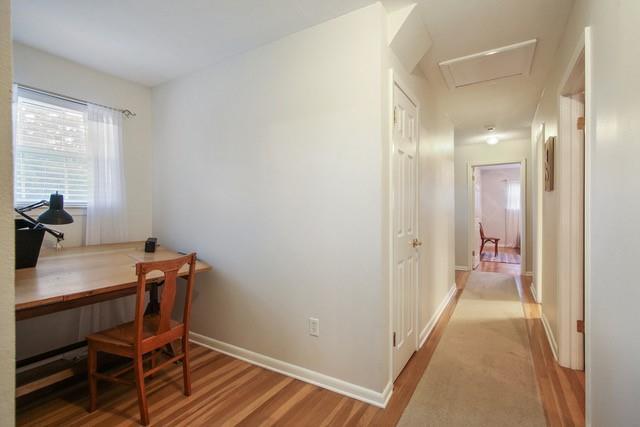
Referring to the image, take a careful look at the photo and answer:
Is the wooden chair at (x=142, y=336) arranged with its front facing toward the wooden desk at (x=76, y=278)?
yes

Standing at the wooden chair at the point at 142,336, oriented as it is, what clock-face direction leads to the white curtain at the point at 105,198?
The white curtain is roughly at 1 o'clock from the wooden chair.

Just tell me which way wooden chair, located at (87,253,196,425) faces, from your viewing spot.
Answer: facing away from the viewer and to the left of the viewer

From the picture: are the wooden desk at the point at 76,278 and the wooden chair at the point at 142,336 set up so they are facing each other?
yes

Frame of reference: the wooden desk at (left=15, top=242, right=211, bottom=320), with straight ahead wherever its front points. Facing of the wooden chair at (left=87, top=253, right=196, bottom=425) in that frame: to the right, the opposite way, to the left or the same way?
the opposite way

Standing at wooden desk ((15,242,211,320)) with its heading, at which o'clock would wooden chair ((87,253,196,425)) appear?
The wooden chair is roughly at 12 o'clock from the wooden desk.

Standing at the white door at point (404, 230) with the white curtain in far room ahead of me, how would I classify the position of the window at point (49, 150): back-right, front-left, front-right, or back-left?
back-left
